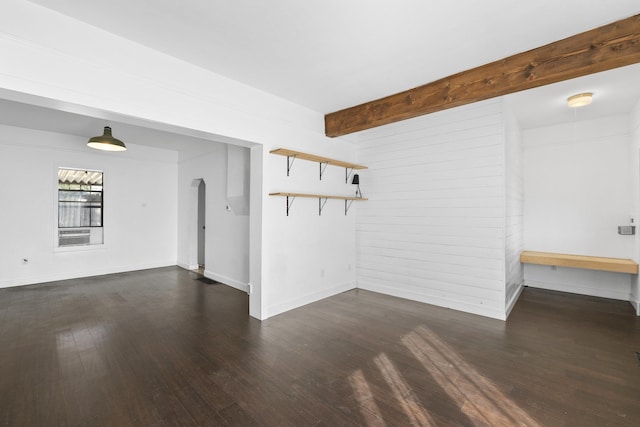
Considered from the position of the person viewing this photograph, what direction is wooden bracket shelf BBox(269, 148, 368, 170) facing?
facing the viewer and to the right of the viewer

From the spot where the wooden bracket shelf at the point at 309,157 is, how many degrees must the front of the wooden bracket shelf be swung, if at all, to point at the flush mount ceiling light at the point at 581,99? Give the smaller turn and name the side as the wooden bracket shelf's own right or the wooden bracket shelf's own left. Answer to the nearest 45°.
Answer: approximately 45° to the wooden bracket shelf's own left

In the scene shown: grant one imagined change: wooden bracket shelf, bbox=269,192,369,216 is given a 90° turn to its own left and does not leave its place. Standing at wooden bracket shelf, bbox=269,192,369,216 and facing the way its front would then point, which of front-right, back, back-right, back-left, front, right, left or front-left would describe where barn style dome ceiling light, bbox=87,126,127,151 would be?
back-left

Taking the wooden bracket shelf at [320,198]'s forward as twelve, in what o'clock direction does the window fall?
The window is roughly at 5 o'clock from the wooden bracket shelf.

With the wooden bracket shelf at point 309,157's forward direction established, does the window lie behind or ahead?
behind

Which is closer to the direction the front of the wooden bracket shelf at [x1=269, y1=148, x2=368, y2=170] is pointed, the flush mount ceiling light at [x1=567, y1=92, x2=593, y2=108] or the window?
the flush mount ceiling light

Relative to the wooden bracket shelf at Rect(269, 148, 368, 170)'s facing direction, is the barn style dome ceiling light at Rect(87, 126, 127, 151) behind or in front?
behind

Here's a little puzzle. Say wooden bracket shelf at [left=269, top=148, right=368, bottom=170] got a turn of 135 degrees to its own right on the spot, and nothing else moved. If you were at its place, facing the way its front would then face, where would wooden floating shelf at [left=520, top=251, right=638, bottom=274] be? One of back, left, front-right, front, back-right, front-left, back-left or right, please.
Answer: back

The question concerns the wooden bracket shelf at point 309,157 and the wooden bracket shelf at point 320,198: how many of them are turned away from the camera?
0

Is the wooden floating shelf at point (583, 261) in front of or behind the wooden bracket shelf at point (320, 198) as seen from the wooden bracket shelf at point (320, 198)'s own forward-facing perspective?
in front
